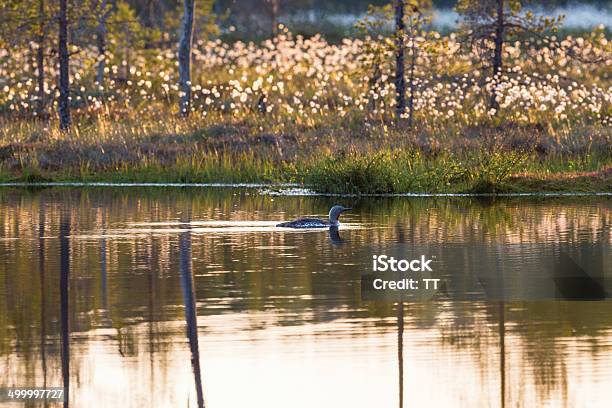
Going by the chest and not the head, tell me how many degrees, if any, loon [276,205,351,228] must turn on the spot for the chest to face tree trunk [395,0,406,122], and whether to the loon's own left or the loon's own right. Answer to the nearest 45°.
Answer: approximately 90° to the loon's own left

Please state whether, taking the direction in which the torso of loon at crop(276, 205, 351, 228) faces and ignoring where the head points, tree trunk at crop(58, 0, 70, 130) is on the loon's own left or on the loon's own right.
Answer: on the loon's own left

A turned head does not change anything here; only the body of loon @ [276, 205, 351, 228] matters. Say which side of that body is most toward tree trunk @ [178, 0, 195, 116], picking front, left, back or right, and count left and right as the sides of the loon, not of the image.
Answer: left

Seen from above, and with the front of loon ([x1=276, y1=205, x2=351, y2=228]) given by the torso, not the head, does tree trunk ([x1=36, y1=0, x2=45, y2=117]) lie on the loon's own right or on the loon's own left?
on the loon's own left

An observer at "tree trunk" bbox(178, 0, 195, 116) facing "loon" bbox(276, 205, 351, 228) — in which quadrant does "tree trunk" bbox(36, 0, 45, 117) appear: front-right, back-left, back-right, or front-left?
back-right

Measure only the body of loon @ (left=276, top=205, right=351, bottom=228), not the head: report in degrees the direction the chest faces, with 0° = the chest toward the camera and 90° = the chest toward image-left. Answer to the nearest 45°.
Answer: approximately 270°
